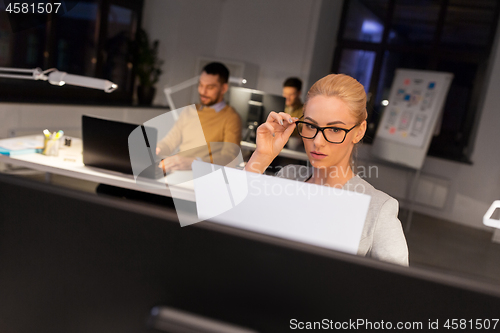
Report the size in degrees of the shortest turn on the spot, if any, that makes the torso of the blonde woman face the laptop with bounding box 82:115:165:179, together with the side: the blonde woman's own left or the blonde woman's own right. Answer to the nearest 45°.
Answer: approximately 90° to the blonde woman's own right

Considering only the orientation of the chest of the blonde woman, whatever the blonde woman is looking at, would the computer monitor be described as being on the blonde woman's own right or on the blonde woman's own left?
on the blonde woman's own right

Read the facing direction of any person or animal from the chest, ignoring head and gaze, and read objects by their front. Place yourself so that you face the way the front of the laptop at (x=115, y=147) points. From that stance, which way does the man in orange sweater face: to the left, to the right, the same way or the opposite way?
the opposite way

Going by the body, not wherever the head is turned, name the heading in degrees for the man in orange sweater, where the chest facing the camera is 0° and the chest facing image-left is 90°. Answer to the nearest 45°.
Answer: approximately 45°

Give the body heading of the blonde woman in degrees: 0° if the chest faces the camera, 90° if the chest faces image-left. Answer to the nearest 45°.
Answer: approximately 45°

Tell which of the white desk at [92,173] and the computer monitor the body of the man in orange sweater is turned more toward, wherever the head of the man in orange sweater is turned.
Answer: the white desk

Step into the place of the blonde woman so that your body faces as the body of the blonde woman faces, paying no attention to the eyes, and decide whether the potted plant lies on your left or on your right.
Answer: on your right

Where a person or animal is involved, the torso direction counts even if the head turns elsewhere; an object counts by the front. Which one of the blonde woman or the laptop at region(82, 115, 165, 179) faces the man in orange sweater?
the laptop
